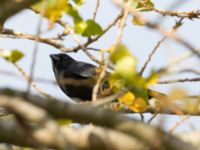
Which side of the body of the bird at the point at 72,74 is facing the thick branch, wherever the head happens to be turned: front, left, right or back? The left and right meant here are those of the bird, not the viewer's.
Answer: left

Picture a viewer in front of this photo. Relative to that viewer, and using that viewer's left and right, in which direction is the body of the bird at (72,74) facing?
facing to the left of the viewer

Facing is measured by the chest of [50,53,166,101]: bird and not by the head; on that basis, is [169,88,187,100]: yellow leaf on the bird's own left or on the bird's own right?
on the bird's own left
